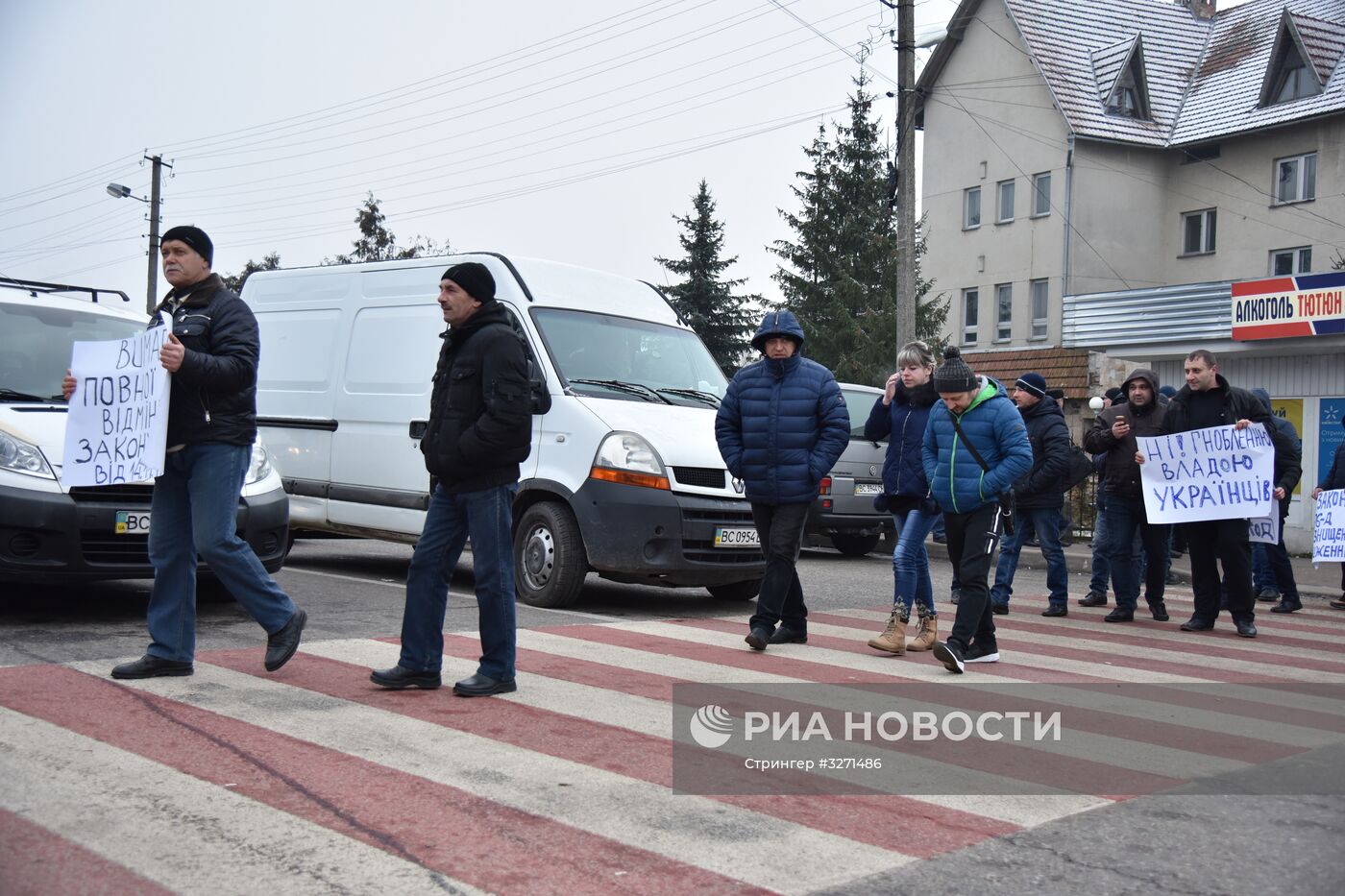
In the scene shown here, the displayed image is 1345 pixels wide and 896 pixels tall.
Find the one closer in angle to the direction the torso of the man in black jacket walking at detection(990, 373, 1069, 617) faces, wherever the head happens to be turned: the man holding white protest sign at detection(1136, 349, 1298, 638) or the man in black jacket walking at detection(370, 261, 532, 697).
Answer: the man in black jacket walking

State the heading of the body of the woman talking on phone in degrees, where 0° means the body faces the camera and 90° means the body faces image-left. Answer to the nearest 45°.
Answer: approximately 45°

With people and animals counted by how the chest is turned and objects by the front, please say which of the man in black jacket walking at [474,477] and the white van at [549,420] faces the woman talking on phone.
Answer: the white van

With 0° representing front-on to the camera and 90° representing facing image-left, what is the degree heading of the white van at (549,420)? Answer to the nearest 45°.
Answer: approximately 315°

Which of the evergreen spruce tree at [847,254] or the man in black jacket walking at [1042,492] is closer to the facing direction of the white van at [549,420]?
the man in black jacket walking

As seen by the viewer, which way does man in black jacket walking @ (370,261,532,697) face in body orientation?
to the viewer's left

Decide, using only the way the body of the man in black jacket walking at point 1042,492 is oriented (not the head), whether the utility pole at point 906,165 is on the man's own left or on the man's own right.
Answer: on the man's own right

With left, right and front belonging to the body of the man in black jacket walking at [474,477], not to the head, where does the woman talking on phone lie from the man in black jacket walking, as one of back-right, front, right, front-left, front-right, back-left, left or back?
back-right

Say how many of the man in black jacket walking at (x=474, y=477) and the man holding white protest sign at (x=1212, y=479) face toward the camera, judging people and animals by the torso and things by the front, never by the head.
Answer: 1

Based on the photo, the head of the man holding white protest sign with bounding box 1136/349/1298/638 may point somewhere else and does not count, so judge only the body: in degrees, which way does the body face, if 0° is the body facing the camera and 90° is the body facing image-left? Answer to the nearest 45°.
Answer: approximately 0°

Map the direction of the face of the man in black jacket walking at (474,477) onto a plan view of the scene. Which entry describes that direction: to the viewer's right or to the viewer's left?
to the viewer's left

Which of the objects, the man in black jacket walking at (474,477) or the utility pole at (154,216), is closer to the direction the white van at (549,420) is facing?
the man in black jacket walking

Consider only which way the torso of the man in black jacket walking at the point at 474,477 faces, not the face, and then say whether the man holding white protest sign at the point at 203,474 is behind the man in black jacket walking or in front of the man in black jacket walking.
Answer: in front
